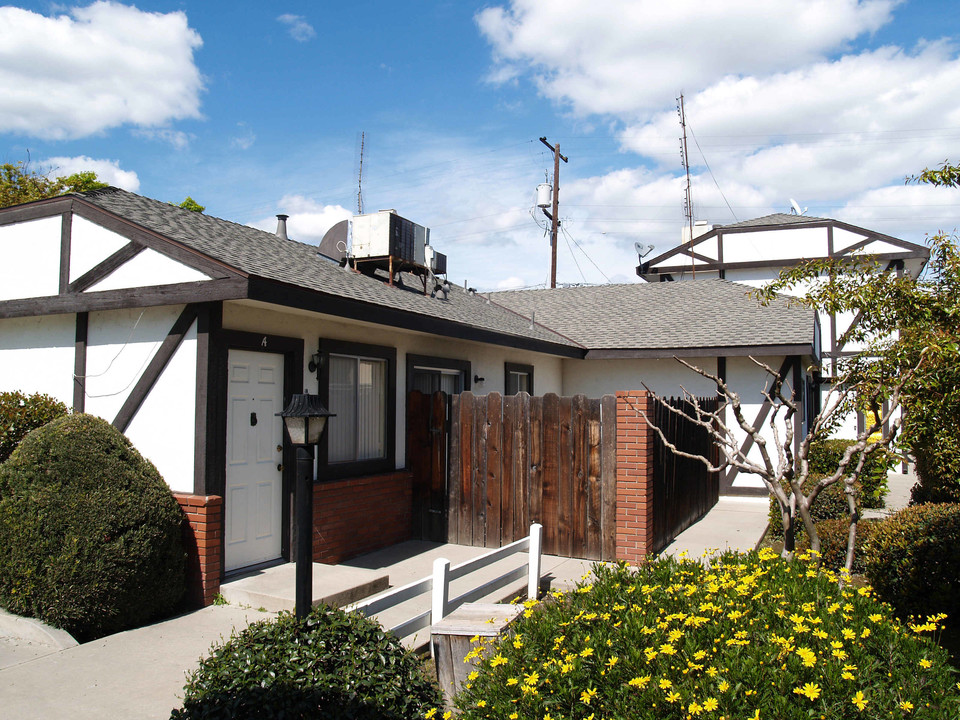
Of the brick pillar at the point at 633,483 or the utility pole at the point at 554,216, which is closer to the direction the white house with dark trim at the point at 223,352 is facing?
the brick pillar

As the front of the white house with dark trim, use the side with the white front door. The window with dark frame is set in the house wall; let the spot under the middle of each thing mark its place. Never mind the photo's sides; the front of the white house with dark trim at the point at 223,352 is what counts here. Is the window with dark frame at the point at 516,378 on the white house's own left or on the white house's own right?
on the white house's own left

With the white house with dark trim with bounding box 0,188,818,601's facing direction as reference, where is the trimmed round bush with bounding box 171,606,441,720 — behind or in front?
in front

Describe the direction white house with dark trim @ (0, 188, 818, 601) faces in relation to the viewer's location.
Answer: facing the viewer and to the right of the viewer

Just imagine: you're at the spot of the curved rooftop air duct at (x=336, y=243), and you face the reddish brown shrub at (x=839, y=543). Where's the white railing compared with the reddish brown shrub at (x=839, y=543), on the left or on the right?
right

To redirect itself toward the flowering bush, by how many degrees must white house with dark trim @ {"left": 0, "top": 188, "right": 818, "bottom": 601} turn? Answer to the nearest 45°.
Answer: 0° — it already faces it

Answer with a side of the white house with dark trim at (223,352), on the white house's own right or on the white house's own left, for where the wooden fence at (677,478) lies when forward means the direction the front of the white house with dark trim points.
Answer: on the white house's own left

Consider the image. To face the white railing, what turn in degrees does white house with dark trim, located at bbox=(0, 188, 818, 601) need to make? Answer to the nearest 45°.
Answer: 0° — it already faces it

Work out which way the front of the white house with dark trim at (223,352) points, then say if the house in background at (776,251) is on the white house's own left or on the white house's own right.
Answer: on the white house's own left

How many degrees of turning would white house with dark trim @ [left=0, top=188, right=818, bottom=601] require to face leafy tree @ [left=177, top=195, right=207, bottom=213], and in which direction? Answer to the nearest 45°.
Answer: approximately 135° to its left

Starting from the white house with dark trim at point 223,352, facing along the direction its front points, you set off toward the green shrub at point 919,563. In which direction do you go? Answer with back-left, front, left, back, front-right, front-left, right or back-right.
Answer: front-left
